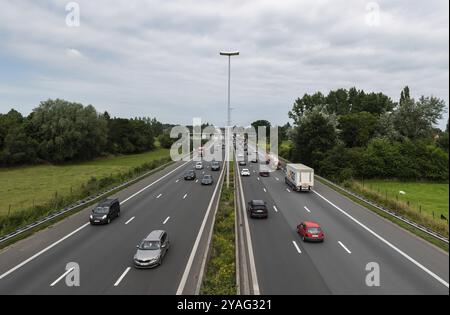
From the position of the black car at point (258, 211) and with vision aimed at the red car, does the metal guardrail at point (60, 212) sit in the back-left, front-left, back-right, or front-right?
back-right

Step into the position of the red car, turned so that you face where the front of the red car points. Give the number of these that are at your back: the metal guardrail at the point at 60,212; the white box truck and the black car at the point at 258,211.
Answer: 0

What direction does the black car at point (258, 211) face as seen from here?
away from the camera

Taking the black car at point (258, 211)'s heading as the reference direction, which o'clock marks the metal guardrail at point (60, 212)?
The metal guardrail is roughly at 9 o'clock from the black car.

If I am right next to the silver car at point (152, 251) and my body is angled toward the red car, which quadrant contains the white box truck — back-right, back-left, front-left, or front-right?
front-left

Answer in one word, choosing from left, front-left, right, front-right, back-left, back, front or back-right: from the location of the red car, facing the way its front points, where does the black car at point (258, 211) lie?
front

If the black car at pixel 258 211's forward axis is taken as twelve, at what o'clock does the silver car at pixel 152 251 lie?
The silver car is roughly at 7 o'clock from the black car.

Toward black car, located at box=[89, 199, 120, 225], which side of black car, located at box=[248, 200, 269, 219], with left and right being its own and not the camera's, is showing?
left

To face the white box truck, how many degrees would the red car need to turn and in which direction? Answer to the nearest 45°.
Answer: approximately 45° to its right

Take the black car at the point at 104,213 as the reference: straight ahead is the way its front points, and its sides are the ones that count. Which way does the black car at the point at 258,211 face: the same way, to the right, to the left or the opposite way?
the opposite way

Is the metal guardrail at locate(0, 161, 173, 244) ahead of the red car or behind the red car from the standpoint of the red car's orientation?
ahead

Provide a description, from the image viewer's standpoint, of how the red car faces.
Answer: facing away from the viewer and to the left of the viewer

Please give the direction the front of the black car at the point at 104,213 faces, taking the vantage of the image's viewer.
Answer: facing the viewer and to the left of the viewer

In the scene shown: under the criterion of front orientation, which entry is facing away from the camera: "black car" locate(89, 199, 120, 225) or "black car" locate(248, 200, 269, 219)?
"black car" locate(248, 200, 269, 219)

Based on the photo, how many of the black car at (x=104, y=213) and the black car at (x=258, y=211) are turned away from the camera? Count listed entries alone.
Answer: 1

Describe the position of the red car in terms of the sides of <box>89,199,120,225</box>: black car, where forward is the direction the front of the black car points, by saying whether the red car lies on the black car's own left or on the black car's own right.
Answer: on the black car's own left
